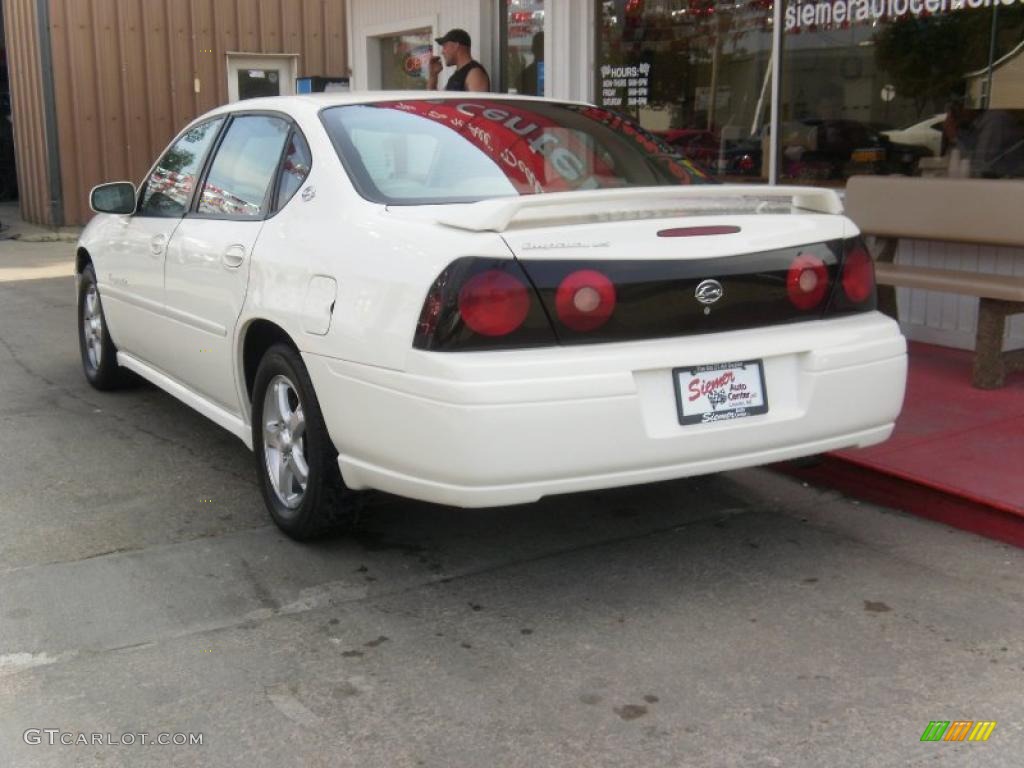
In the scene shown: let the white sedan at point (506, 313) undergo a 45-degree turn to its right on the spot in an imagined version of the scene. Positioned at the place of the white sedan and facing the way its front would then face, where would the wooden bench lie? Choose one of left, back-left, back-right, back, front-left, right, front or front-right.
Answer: front-right

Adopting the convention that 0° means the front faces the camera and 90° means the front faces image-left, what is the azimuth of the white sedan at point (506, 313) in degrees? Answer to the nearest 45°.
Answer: approximately 135°

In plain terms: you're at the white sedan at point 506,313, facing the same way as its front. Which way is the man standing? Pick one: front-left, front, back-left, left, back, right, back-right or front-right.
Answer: front-right
